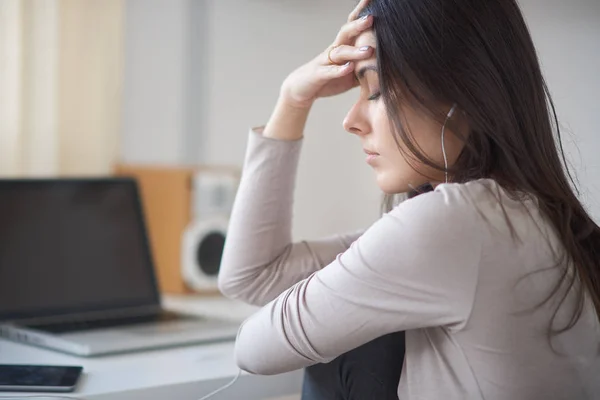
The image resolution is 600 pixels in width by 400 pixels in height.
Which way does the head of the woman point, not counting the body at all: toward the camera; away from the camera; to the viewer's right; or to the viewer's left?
to the viewer's left

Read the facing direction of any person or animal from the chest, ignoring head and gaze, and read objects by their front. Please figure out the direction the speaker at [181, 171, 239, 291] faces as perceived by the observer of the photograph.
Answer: facing the viewer and to the right of the viewer

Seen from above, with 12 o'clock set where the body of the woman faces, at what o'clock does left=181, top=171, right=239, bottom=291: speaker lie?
The speaker is roughly at 2 o'clock from the woman.

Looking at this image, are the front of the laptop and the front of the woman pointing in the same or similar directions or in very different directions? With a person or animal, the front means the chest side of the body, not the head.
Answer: very different directions

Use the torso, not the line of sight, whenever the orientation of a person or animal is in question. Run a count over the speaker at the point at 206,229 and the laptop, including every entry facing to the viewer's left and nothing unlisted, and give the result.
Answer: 0

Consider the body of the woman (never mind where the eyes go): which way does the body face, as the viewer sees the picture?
to the viewer's left

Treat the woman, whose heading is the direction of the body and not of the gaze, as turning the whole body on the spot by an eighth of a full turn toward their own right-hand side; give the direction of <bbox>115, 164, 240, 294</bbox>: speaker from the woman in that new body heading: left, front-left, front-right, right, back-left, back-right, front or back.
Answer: front

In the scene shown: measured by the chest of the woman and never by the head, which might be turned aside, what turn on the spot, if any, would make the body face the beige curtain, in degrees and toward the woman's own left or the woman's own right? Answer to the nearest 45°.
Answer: approximately 45° to the woman's own right

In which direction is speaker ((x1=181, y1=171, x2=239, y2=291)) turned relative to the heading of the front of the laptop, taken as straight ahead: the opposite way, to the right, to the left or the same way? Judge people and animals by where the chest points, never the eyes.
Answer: the same way

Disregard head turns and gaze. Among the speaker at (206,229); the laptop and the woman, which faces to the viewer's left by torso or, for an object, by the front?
the woman
